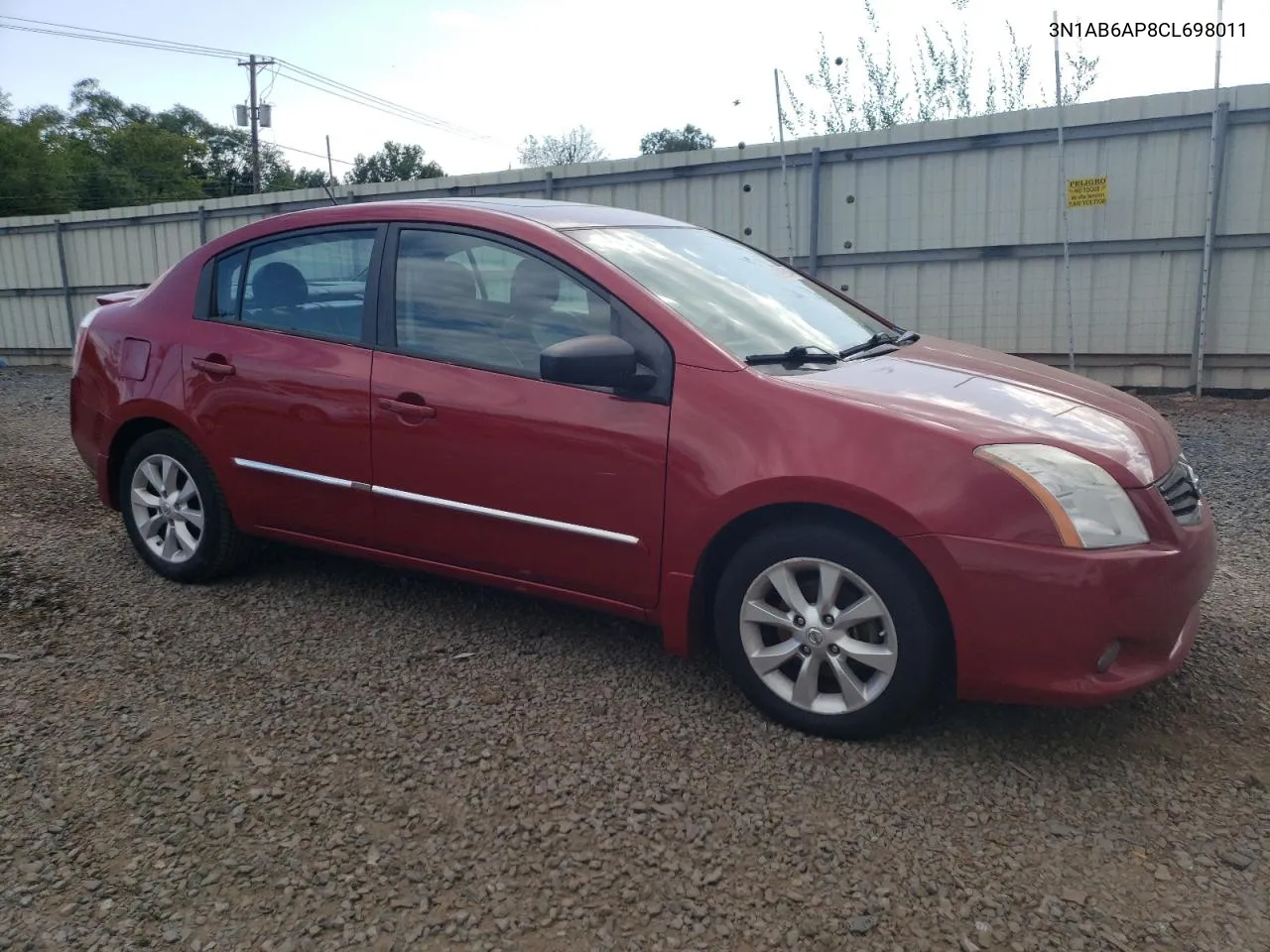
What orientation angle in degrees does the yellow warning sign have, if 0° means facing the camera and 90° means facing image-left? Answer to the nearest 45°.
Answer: approximately 0°

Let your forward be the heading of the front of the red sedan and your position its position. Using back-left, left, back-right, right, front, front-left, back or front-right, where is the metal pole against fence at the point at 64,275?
back

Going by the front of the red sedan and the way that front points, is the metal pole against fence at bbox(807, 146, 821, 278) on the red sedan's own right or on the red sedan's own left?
on the red sedan's own left

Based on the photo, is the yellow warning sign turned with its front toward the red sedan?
yes

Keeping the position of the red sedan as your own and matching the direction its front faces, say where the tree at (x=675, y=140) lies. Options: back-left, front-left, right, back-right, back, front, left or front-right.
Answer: back-left

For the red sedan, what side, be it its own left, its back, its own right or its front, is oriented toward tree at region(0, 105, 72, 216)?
back

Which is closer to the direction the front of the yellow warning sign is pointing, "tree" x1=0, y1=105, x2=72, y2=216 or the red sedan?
the red sedan

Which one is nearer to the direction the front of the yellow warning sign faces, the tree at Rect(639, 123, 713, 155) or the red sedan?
the red sedan

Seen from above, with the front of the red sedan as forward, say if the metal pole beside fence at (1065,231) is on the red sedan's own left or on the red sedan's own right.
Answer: on the red sedan's own left

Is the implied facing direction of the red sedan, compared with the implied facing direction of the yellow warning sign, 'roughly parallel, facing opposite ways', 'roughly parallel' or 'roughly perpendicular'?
roughly perpendicular

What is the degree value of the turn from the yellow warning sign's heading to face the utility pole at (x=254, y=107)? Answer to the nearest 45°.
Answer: approximately 135° to its right

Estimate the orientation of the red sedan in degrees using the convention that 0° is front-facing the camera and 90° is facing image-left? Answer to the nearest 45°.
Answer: approximately 315°
